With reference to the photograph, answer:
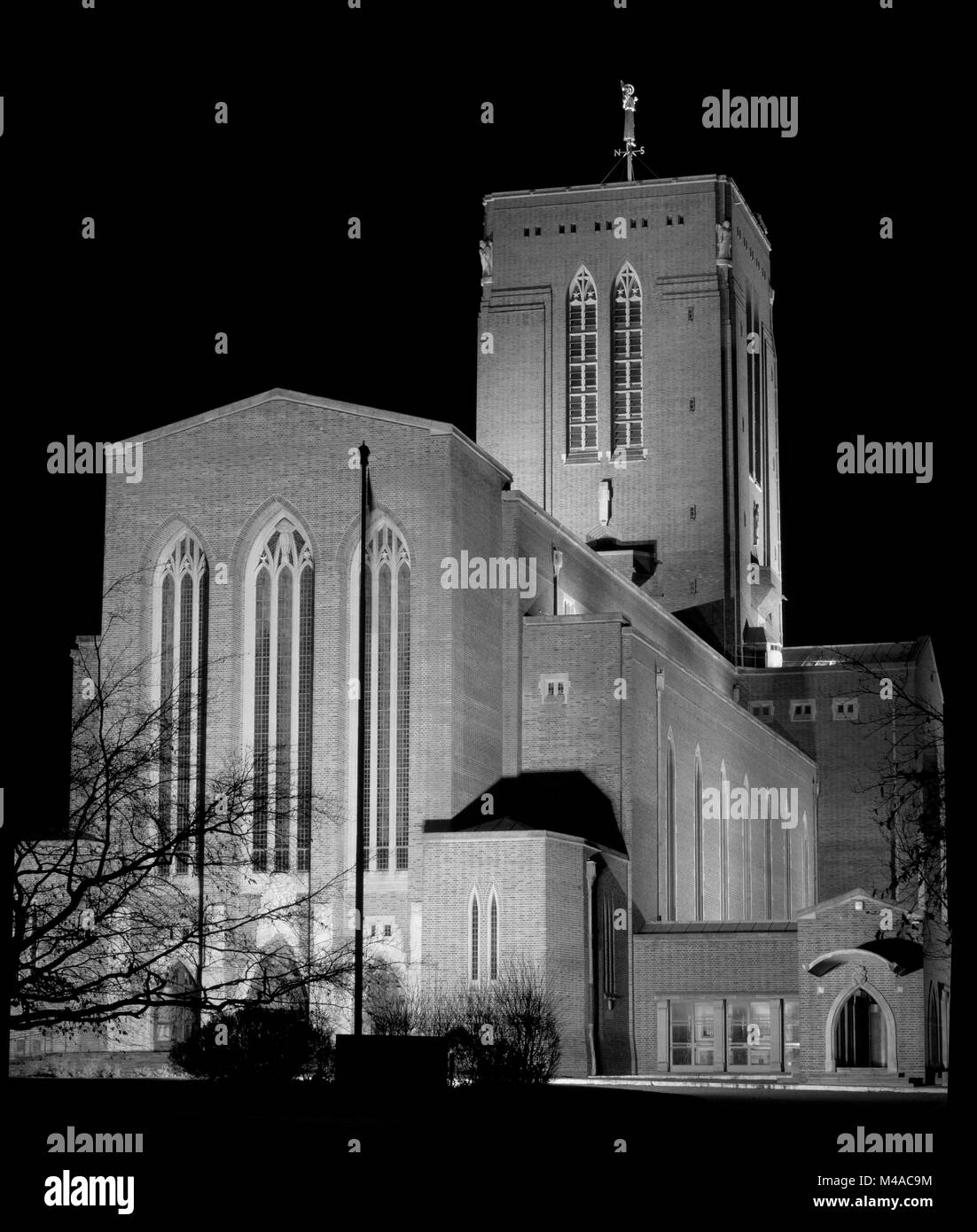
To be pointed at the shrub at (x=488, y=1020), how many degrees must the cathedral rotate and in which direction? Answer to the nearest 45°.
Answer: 0° — it already faces it

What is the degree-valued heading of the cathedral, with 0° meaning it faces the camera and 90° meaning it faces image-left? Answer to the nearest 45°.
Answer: approximately 0°

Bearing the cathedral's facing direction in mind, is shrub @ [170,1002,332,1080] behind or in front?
in front
